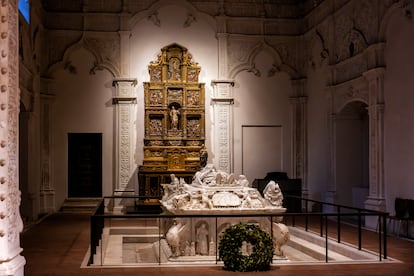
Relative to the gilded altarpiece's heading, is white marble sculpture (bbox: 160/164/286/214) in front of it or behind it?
in front

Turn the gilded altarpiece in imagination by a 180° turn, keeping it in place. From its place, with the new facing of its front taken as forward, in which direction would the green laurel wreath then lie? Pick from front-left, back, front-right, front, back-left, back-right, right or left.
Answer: back

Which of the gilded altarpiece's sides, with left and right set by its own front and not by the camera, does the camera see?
front
